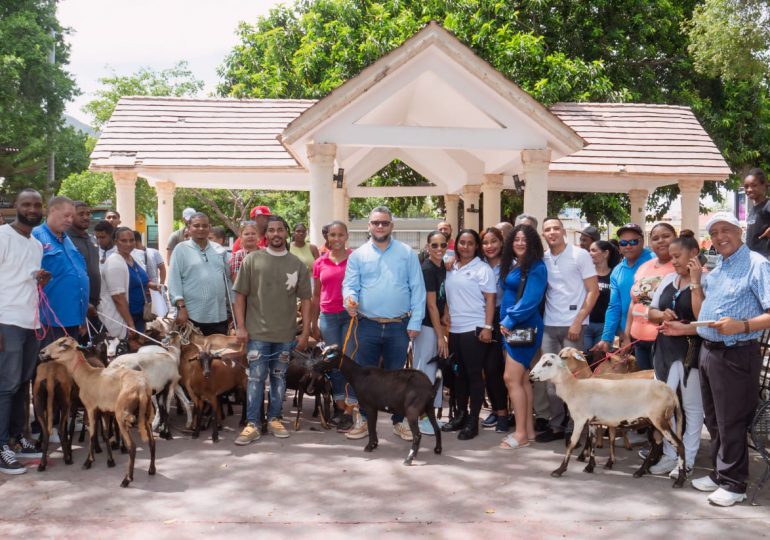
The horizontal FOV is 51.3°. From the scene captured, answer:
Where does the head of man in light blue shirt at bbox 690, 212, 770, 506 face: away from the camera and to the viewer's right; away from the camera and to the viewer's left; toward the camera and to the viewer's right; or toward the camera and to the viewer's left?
toward the camera and to the viewer's left

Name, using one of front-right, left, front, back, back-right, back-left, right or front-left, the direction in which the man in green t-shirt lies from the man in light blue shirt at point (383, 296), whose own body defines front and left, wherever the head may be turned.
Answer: right

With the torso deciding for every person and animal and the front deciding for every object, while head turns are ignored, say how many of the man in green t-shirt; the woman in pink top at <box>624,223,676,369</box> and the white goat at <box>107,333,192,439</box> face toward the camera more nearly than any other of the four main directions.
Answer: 2

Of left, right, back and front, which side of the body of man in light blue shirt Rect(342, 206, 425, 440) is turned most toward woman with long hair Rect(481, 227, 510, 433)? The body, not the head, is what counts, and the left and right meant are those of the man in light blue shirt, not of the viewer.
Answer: left

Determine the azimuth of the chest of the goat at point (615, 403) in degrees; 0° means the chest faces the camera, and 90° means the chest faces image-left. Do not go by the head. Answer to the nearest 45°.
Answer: approximately 90°

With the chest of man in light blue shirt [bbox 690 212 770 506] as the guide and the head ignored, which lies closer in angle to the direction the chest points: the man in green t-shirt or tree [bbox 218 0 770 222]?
the man in green t-shirt

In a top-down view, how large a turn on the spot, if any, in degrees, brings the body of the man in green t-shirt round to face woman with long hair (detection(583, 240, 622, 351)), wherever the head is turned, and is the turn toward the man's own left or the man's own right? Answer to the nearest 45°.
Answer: approximately 90° to the man's own left

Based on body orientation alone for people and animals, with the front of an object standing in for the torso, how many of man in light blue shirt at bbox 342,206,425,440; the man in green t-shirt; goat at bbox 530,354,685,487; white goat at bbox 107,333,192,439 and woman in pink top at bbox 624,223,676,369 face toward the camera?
3

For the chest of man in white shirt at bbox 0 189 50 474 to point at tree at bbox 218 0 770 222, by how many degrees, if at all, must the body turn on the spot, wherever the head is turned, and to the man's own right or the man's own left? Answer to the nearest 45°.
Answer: approximately 90° to the man's own left

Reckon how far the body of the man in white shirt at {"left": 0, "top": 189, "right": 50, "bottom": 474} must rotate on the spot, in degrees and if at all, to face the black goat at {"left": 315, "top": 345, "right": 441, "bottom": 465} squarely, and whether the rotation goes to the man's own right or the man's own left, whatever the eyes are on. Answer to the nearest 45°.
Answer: approximately 45° to the man's own left

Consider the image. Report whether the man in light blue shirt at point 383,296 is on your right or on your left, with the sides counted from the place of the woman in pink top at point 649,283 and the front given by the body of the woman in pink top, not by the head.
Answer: on your right

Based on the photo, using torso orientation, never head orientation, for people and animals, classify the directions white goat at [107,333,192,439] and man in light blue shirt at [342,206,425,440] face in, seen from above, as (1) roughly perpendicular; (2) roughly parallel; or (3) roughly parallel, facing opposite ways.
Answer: roughly perpendicular
